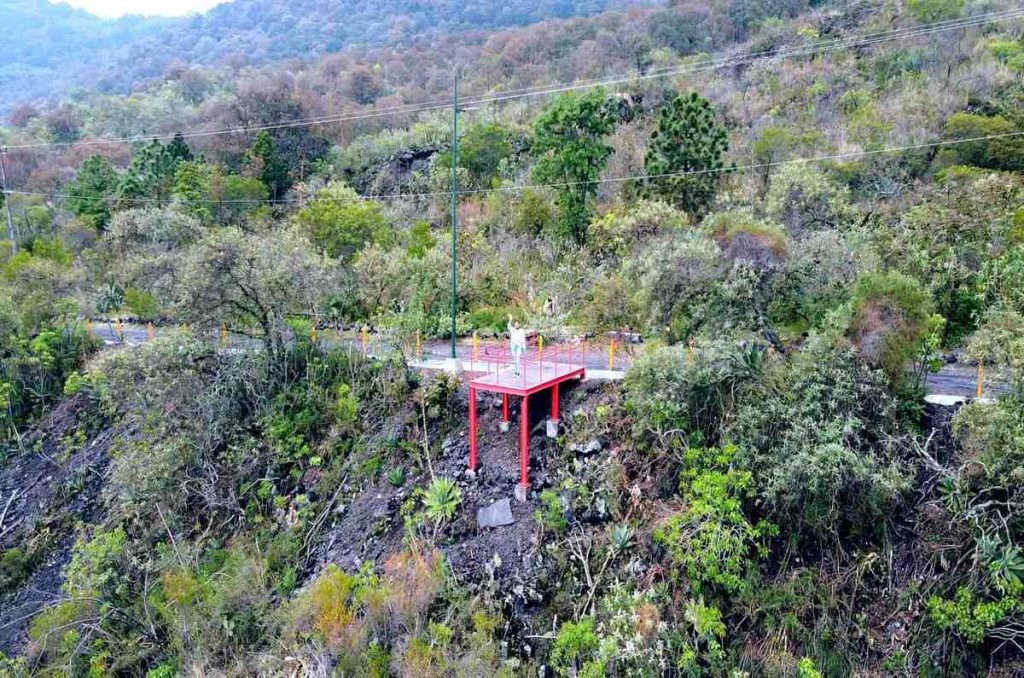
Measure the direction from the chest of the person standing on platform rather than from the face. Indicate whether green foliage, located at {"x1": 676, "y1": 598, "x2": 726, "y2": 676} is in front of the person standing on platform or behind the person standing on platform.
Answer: in front

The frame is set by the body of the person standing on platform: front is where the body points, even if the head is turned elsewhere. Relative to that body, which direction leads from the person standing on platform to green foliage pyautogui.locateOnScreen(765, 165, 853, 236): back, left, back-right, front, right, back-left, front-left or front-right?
back-left

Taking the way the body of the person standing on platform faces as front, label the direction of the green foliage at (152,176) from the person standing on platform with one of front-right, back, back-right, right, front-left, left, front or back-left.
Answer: back-right

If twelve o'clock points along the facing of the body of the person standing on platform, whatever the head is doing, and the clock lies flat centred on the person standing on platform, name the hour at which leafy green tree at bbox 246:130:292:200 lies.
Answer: The leafy green tree is roughly at 5 o'clock from the person standing on platform.

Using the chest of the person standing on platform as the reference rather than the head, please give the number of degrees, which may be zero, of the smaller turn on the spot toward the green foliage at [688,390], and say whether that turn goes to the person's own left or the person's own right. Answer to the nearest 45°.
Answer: approximately 45° to the person's own left

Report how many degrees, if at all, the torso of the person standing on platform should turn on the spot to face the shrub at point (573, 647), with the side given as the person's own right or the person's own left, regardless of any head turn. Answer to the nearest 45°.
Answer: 0° — they already face it

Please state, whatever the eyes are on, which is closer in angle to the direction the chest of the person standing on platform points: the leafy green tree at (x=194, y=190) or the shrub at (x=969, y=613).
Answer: the shrub

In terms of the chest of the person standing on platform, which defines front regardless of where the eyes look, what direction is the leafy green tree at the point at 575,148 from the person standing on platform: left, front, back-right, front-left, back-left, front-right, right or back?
back

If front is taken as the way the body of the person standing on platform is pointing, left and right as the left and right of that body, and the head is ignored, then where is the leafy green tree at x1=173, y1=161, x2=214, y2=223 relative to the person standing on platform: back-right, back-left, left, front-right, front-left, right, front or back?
back-right

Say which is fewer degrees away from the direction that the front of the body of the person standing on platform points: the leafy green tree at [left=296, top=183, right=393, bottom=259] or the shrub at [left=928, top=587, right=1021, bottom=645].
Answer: the shrub
